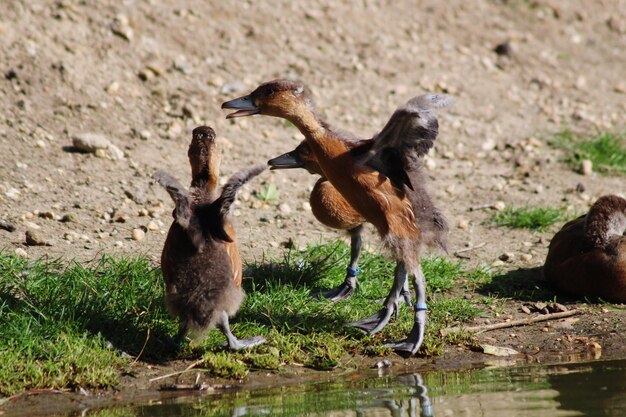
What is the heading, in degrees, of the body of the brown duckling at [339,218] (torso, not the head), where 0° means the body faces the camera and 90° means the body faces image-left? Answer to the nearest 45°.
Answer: approximately 90°

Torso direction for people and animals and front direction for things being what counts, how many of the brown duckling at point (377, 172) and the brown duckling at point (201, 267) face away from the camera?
1

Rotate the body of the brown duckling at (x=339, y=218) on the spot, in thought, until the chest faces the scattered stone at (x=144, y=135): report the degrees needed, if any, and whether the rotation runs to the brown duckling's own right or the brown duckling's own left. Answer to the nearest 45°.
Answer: approximately 45° to the brown duckling's own right

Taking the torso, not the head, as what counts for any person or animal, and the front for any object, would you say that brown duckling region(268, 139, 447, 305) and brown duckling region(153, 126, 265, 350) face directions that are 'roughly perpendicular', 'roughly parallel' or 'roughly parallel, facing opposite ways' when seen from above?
roughly perpendicular

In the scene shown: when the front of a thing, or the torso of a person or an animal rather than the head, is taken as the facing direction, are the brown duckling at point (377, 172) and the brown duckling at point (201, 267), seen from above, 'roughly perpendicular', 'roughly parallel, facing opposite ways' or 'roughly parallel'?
roughly perpendicular

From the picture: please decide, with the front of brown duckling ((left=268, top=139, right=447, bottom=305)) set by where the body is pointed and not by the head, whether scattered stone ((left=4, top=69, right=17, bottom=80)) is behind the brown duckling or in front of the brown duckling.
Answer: in front

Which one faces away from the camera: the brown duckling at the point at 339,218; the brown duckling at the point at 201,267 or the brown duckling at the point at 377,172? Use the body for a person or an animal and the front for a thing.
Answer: the brown duckling at the point at 201,267

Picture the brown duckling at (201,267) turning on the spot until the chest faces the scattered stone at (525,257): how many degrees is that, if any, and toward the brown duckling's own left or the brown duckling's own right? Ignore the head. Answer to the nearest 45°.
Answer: approximately 45° to the brown duckling's own right

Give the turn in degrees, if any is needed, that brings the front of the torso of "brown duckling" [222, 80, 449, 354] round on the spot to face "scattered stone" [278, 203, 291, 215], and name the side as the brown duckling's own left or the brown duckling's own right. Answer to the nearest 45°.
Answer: approximately 90° to the brown duckling's own right

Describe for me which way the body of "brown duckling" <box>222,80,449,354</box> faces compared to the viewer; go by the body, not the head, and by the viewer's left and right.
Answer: facing to the left of the viewer

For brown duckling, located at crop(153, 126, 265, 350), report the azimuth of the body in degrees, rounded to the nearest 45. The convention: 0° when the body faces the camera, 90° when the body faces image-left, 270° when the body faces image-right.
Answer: approximately 180°

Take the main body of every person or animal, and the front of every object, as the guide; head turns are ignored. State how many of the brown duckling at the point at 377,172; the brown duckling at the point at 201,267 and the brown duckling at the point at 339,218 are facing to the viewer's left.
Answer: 2
